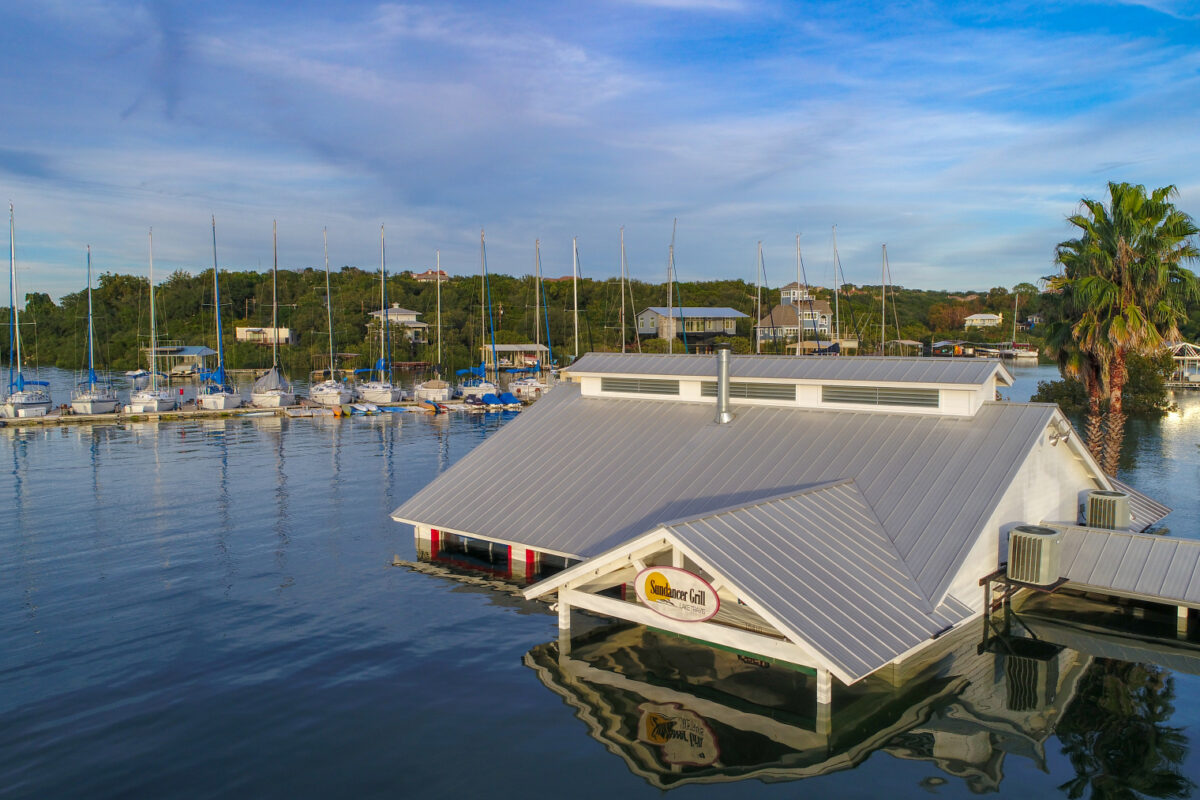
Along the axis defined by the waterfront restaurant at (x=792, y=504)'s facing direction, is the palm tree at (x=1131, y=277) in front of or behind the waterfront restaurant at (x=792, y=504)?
behind

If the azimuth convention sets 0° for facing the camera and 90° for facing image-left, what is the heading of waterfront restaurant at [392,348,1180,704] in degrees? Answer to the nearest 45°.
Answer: approximately 45°
